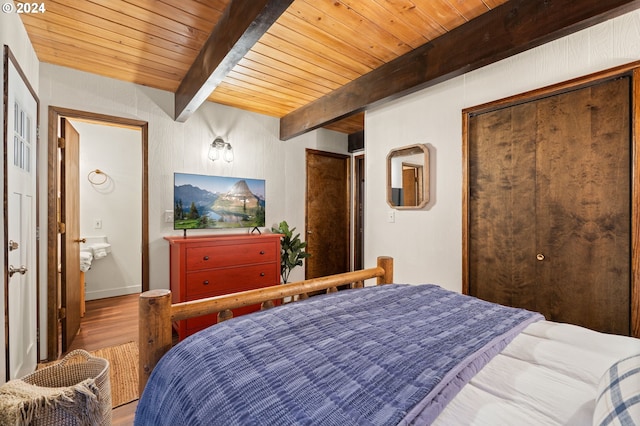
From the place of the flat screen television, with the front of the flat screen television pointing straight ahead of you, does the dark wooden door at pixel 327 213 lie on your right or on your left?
on your left

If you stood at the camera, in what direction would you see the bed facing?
facing away from the viewer and to the left of the viewer

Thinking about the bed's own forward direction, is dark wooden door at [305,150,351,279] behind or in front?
in front

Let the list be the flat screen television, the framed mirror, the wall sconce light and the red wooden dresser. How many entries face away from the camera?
0

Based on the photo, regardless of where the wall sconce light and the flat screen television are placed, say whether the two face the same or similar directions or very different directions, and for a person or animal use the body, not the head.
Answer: same or similar directions

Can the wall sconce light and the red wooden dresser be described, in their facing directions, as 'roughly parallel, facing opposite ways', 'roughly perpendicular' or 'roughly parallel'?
roughly parallel

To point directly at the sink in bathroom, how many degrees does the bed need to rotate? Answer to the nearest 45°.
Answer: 0° — it already faces it

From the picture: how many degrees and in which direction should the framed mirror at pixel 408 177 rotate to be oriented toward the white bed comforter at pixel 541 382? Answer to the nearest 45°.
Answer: approximately 45° to its left

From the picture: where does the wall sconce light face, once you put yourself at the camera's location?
facing the viewer and to the right of the viewer

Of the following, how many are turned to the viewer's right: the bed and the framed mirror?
0

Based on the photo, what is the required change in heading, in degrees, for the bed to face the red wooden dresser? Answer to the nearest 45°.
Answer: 0° — it already faces it
